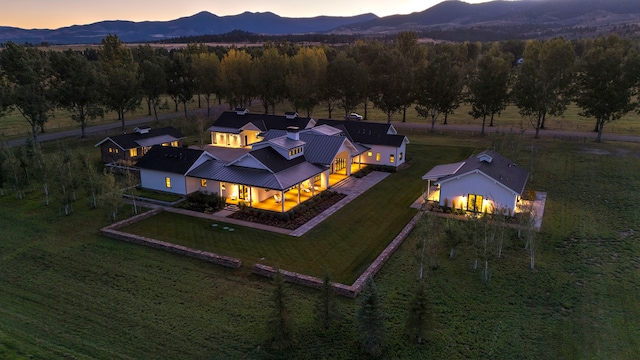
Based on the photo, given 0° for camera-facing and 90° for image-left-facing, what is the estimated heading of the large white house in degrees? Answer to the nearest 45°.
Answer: approximately 315°

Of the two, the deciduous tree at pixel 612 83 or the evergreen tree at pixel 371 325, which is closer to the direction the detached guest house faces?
the evergreen tree

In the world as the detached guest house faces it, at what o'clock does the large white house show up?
The large white house is roughly at 3 o'clock from the detached guest house.

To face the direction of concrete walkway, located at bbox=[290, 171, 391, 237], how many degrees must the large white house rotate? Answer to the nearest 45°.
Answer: approximately 45° to its left

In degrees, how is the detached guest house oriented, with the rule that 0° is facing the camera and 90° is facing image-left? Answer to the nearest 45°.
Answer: approximately 0°

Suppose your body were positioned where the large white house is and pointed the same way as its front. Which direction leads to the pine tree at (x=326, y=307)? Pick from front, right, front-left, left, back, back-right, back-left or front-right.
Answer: front-right

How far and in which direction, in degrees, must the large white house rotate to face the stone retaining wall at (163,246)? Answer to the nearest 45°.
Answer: approximately 90° to its right

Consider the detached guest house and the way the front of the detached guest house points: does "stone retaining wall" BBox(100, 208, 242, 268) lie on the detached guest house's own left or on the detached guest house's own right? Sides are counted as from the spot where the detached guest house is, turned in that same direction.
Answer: on the detached guest house's own right
